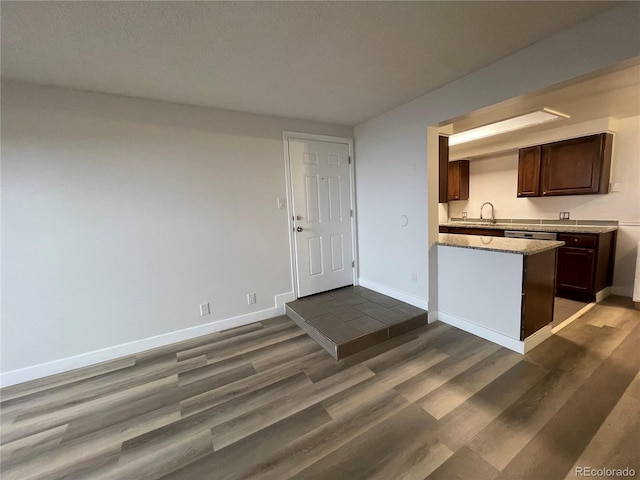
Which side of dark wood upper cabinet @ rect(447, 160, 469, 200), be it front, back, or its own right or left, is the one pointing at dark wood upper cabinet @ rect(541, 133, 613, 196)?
left

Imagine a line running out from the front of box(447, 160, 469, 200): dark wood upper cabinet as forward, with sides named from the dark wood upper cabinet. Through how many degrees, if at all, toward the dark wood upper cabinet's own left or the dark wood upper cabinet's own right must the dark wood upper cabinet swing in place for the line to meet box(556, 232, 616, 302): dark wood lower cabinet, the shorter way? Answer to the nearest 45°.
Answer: approximately 90° to the dark wood upper cabinet's own left

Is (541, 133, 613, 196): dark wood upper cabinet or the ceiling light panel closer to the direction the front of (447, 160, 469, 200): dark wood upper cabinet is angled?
the ceiling light panel

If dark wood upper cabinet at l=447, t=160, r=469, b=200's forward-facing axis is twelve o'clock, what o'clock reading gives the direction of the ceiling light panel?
The ceiling light panel is roughly at 10 o'clock from the dark wood upper cabinet.

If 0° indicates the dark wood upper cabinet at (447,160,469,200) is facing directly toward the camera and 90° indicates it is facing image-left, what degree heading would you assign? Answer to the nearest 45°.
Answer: approximately 45°

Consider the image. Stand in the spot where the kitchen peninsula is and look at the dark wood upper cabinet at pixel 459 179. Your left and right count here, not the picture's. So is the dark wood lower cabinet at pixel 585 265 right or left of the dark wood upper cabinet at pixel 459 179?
right
